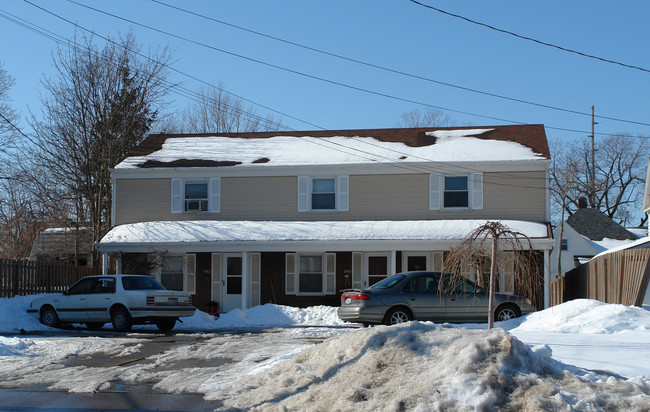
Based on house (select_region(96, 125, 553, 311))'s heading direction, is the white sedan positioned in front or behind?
in front

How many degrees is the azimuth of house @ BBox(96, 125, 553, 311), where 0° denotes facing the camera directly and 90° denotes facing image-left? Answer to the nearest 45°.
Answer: approximately 0°

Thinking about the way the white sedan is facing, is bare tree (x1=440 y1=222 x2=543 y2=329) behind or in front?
behind

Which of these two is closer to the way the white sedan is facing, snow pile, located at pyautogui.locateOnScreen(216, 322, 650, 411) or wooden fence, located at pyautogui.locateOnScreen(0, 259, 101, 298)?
the wooden fence

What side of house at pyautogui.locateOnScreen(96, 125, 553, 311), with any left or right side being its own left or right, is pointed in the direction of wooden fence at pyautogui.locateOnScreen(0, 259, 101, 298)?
right

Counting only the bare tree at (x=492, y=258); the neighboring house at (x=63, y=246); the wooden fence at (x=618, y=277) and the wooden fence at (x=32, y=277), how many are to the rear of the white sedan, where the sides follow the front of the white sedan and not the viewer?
2

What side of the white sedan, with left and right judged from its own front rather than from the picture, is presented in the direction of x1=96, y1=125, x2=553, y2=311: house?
right

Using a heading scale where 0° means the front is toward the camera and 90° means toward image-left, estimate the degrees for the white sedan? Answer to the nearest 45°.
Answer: approximately 135°

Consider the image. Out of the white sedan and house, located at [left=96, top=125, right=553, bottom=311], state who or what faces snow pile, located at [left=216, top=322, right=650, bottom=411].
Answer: the house

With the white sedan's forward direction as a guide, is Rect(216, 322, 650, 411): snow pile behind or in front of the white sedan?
behind

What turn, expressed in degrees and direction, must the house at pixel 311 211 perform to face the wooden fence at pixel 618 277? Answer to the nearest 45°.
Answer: approximately 45° to its left

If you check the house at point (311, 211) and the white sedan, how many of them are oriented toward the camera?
1

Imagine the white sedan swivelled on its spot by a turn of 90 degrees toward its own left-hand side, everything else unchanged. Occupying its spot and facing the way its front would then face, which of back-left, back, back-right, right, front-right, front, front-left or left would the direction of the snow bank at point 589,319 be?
left
